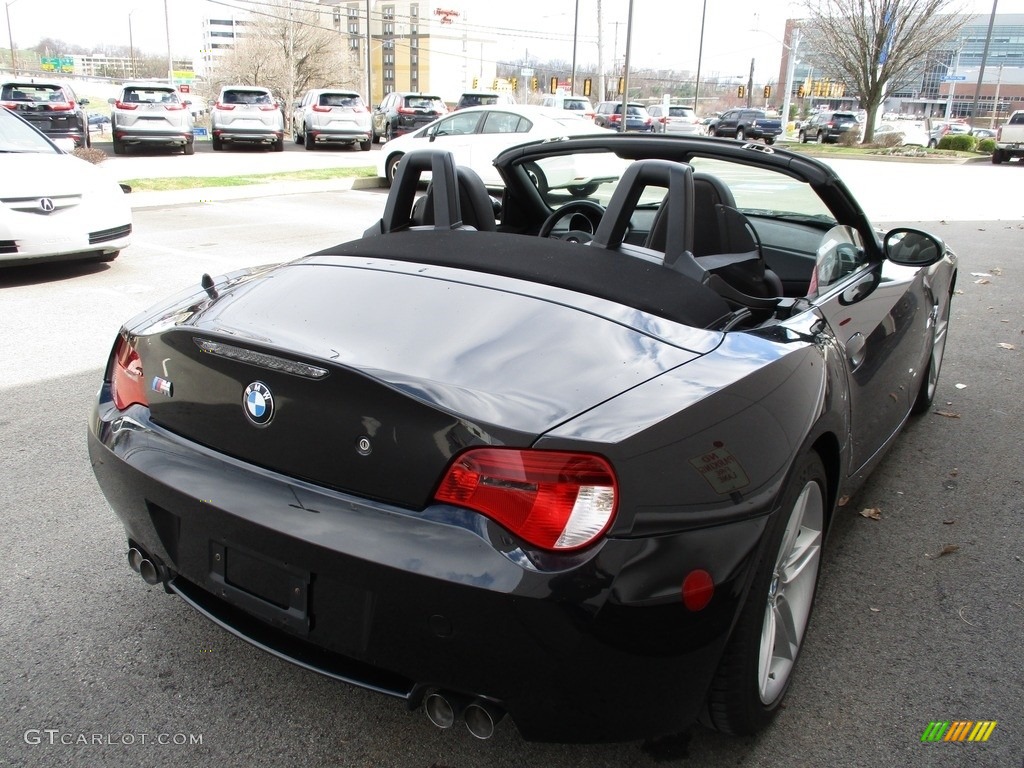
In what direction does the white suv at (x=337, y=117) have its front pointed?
away from the camera

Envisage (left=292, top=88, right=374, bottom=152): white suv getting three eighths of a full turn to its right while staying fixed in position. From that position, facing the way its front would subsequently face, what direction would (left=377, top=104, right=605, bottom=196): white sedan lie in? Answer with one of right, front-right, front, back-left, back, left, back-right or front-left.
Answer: front-right

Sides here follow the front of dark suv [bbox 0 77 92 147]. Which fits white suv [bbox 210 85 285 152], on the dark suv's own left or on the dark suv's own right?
on the dark suv's own right

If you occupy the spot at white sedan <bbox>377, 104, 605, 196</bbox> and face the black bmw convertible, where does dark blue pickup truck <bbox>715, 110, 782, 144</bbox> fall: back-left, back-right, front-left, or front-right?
back-left

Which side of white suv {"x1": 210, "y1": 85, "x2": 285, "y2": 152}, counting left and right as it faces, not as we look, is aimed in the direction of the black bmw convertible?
back

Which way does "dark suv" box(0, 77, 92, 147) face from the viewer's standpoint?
away from the camera

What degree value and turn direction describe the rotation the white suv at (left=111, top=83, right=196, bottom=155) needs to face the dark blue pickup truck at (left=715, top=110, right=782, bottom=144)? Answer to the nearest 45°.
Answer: approximately 45° to its right

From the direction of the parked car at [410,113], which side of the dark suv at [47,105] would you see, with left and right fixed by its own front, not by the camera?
right

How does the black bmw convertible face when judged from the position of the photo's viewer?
facing away from the viewer and to the right of the viewer

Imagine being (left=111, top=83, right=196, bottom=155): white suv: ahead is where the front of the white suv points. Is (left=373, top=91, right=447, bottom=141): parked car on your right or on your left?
on your right

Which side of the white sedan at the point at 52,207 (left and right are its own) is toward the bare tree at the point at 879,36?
left

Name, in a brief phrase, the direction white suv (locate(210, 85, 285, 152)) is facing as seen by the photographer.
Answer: facing away from the viewer

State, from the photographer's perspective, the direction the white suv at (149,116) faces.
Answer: facing away from the viewer

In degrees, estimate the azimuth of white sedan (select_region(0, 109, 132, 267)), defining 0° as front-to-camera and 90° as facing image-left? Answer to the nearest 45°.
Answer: approximately 315°
